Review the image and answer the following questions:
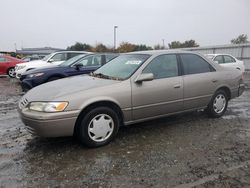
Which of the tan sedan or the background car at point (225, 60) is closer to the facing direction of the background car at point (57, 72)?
the tan sedan

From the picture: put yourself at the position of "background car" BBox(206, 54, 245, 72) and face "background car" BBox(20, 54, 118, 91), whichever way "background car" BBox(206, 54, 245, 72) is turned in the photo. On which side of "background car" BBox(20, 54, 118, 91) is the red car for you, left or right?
right

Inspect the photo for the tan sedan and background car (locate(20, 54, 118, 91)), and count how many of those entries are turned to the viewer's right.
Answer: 0

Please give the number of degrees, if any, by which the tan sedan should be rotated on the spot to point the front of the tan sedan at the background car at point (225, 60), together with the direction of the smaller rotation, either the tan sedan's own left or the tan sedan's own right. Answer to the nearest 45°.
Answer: approximately 180°

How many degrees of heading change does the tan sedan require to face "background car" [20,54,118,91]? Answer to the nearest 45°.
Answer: approximately 90° to its right

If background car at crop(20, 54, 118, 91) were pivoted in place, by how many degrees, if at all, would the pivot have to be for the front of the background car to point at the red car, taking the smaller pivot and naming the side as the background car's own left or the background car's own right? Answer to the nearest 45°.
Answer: approximately 90° to the background car's own right

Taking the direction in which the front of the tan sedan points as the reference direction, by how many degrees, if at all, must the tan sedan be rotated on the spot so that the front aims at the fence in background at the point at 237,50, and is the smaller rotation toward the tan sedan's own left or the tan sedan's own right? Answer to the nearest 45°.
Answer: approximately 180°

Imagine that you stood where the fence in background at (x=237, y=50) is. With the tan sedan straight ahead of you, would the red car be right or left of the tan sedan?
right

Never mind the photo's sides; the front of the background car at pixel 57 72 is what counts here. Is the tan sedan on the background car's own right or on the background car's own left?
on the background car's own left

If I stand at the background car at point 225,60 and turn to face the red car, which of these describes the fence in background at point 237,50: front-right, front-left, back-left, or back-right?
back-right

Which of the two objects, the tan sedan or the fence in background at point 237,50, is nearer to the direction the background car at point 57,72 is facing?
the tan sedan

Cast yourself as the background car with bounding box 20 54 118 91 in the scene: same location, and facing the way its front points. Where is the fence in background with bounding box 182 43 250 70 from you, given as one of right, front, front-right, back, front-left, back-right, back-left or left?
back

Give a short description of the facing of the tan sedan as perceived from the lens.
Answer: facing the viewer and to the left of the viewer
